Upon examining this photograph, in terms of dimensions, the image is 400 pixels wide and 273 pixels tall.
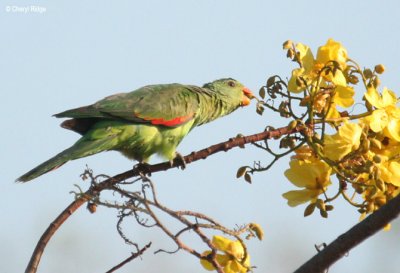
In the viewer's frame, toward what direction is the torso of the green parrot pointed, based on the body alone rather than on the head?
to the viewer's right

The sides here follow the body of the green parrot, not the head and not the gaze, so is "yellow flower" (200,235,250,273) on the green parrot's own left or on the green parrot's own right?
on the green parrot's own right

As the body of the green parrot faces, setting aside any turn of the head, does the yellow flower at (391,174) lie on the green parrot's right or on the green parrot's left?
on the green parrot's right

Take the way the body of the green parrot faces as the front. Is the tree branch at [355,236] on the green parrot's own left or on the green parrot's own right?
on the green parrot's own right
